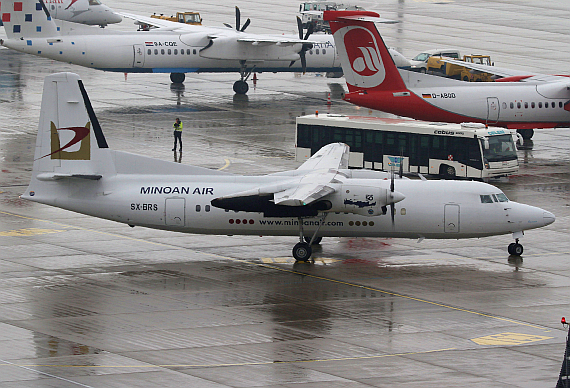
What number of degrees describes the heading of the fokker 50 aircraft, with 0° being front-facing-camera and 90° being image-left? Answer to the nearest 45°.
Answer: approximately 270°

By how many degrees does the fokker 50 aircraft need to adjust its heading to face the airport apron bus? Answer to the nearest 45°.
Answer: approximately 45° to its left

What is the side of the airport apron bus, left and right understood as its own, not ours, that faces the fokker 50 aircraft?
right

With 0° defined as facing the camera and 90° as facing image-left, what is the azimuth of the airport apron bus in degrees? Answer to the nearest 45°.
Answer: approximately 315°
